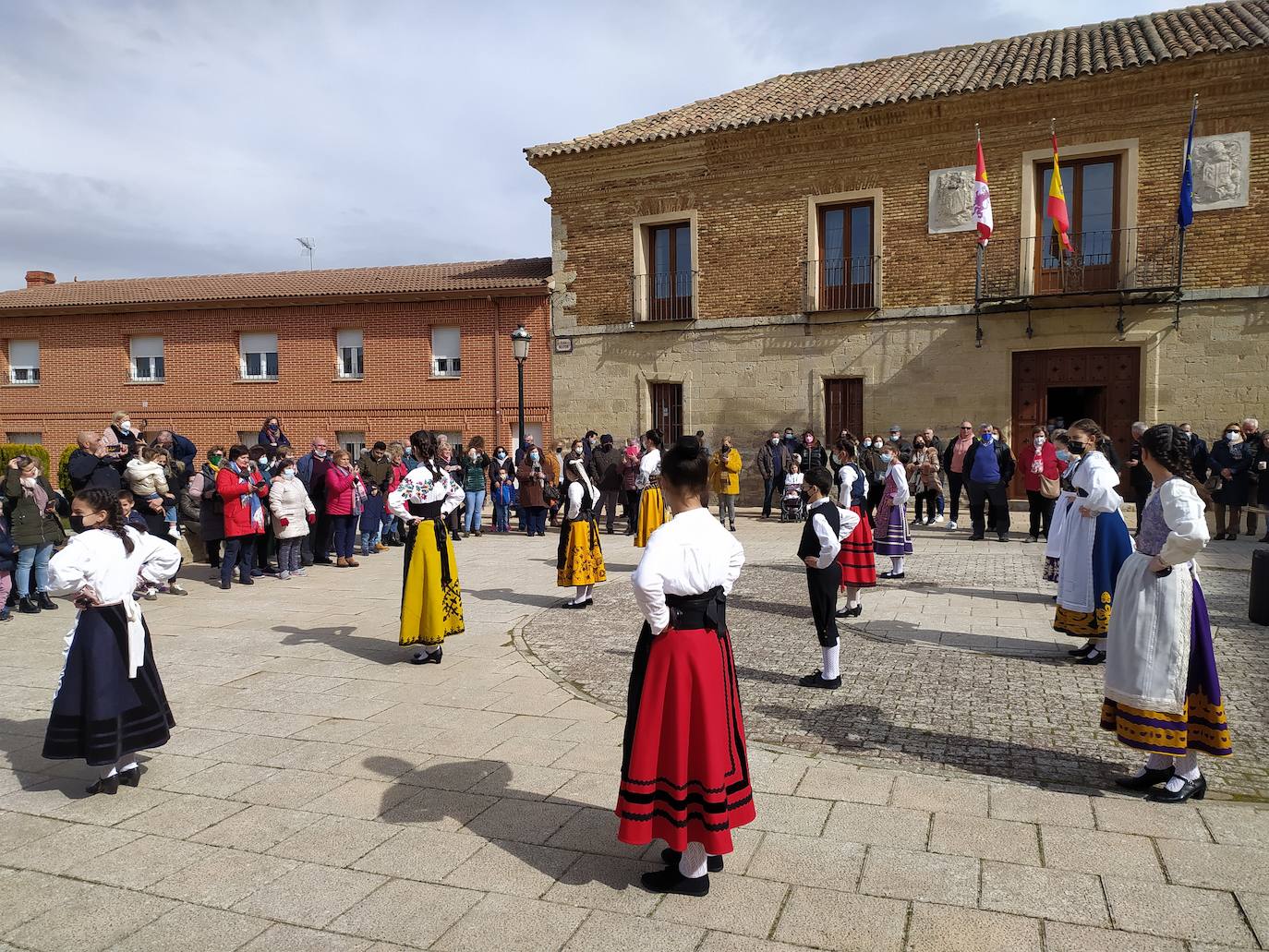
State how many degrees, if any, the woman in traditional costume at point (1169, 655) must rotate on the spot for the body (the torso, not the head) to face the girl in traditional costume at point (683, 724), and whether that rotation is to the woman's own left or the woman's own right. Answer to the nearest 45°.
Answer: approximately 45° to the woman's own left

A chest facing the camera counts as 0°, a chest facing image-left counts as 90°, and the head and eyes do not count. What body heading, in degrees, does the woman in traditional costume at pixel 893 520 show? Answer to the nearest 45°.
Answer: approximately 90°

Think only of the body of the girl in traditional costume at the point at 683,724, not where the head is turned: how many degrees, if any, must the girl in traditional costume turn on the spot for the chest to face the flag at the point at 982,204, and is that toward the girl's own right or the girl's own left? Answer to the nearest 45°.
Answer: approximately 90° to the girl's own right

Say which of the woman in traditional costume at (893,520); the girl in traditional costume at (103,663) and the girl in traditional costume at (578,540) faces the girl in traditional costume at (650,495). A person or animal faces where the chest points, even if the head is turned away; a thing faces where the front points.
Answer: the woman in traditional costume

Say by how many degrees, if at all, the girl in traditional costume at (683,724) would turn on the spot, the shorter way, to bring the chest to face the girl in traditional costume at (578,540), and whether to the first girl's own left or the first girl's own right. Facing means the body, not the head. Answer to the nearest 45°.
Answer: approximately 45° to the first girl's own right

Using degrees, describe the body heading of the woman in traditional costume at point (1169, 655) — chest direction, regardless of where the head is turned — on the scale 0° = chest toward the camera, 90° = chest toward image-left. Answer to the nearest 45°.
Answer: approximately 90°

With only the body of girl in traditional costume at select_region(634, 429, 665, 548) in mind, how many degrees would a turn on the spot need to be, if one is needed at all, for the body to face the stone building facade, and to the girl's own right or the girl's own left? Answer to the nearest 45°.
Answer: approximately 135° to the girl's own right

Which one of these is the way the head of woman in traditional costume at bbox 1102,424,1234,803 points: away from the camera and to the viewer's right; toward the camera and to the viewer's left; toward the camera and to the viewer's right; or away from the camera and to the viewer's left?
away from the camera and to the viewer's left
